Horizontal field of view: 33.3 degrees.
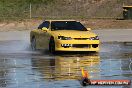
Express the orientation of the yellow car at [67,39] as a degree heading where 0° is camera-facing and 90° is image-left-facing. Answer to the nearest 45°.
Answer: approximately 315°
